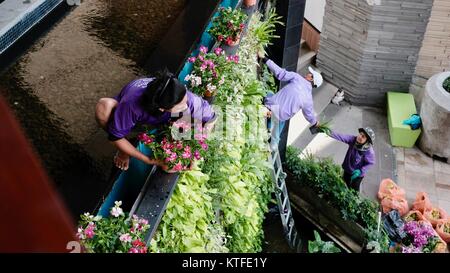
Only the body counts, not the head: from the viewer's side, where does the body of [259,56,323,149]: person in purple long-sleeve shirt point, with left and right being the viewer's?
facing away from the viewer and to the left of the viewer

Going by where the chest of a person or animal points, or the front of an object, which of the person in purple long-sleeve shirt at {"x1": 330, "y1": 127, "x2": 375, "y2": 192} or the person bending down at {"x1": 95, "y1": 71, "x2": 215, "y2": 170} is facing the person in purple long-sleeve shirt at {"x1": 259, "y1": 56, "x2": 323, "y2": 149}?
the person in purple long-sleeve shirt at {"x1": 330, "y1": 127, "x2": 375, "y2": 192}

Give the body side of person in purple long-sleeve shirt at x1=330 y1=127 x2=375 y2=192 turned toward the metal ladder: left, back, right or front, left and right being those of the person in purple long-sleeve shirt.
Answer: front

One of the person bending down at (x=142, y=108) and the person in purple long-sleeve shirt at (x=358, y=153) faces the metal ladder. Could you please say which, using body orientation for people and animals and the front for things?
the person in purple long-sleeve shirt

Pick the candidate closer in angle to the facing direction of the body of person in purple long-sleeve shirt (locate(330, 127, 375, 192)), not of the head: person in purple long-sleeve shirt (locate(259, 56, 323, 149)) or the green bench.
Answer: the person in purple long-sleeve shirt

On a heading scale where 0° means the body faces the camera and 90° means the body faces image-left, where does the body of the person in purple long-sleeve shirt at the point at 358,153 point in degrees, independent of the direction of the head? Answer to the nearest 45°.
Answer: approximately 45°

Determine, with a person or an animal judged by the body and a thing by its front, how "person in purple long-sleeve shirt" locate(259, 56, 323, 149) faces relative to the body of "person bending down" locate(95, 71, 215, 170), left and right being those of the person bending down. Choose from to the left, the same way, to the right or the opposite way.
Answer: the opposite way

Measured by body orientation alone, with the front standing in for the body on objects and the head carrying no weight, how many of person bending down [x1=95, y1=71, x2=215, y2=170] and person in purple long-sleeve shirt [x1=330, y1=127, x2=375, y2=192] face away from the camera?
0

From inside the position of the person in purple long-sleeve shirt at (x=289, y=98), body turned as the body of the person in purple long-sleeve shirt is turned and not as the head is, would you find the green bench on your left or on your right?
on your right
